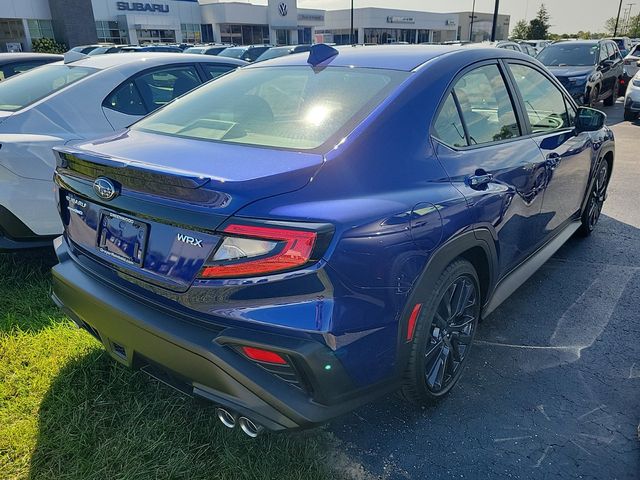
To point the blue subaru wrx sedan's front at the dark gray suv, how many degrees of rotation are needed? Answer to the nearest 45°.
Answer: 0° — it already faces it

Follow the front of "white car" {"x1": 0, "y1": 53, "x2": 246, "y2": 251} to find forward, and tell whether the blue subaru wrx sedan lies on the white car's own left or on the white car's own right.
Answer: on the white car's own right

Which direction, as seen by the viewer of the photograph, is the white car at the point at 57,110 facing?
facing away from the viewer and to the right of the viewer

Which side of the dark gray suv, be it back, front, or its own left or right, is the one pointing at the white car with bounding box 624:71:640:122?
left

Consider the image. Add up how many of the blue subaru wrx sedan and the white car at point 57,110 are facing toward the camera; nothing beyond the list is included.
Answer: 0

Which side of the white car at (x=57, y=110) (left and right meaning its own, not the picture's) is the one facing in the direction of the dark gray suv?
front

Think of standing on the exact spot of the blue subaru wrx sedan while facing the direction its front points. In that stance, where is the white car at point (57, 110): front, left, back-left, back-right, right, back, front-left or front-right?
left

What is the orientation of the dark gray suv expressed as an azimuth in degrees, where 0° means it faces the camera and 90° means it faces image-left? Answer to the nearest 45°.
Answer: approximately 45°

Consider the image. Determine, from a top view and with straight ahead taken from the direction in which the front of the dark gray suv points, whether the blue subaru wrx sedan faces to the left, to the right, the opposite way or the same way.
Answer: the opposite way

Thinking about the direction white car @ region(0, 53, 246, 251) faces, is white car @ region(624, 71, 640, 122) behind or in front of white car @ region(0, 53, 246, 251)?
in front

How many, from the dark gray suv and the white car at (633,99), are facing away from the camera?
0

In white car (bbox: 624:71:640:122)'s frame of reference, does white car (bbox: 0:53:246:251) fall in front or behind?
in front
